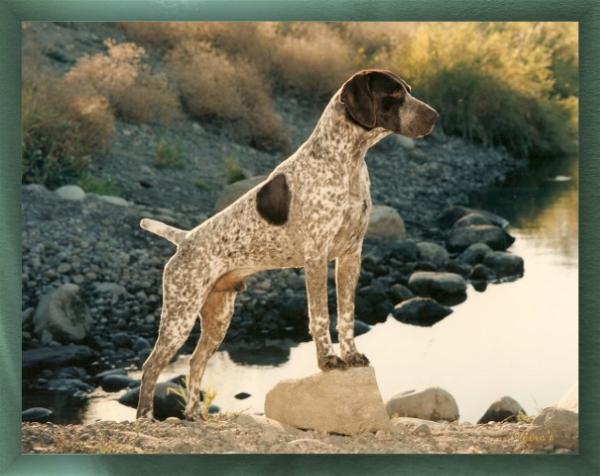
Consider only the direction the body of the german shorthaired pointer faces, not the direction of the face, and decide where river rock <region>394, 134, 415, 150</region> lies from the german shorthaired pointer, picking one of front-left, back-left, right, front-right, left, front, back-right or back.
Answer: left

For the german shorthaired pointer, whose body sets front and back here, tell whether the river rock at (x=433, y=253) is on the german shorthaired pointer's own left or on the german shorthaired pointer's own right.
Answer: on the german shorthaired pointer's own left

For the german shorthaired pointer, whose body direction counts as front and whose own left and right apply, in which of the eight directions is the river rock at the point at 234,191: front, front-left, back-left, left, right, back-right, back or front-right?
left

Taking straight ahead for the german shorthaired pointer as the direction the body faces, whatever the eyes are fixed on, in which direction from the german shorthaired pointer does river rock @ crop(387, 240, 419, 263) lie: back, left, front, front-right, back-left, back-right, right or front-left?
left

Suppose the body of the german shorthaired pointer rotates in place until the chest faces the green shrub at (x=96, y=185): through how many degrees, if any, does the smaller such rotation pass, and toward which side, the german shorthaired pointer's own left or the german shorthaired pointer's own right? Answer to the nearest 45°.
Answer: approximately 90° to the german shorthaired pointer's own left

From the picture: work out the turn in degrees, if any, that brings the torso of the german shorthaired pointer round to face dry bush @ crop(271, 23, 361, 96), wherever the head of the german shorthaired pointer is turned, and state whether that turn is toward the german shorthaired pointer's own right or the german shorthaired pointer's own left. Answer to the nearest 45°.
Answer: approximately 90° to the german shorthaired pointer's own left

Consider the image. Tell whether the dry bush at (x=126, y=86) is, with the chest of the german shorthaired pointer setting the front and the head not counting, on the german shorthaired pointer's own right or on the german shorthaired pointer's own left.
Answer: on the german shorthaired pointer's own left

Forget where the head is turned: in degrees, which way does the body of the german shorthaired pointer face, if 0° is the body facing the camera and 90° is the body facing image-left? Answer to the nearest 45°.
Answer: approximately 270°

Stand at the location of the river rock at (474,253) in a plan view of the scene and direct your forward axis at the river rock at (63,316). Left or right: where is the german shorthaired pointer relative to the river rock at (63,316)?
left

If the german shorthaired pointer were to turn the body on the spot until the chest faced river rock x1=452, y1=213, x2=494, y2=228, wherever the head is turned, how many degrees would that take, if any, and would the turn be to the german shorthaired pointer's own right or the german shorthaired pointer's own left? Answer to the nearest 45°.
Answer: approximately 90° to the german shorthaired pointer's own left
